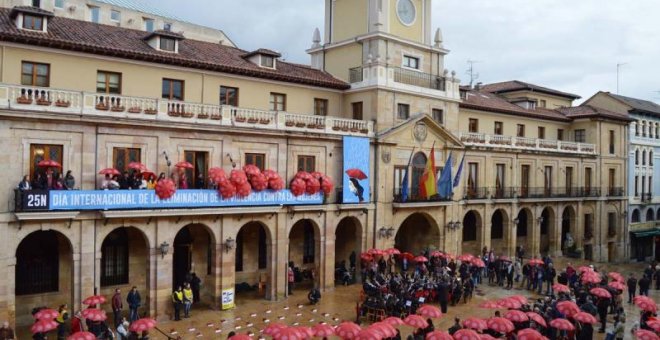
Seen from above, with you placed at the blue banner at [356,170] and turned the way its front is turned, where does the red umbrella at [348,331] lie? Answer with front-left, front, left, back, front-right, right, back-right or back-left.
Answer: front

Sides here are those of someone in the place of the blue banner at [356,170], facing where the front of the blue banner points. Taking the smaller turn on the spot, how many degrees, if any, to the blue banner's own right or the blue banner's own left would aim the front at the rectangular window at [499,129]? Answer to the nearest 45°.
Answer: approximately 135° to the blue banner's own left

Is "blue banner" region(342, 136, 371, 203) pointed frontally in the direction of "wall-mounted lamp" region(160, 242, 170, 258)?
no

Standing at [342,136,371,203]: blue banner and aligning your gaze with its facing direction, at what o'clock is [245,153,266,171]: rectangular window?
The rectangular window is roughly at 2 o'clock from the blue banner.

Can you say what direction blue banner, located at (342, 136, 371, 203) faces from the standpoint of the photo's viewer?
facing the viewer

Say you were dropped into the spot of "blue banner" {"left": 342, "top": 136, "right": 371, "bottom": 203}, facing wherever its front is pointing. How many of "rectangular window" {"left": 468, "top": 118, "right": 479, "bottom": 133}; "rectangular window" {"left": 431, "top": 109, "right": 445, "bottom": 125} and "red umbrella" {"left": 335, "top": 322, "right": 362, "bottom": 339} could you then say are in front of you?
1

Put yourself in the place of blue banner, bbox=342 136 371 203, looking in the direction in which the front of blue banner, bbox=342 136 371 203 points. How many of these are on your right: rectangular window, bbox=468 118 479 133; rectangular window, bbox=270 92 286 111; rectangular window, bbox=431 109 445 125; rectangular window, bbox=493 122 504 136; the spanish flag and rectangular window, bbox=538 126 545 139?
1

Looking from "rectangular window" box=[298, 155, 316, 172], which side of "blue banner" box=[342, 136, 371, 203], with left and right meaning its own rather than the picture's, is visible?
right

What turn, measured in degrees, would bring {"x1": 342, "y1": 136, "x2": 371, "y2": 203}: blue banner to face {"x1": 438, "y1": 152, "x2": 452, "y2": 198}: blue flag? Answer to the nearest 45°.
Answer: approximately 135° to its left

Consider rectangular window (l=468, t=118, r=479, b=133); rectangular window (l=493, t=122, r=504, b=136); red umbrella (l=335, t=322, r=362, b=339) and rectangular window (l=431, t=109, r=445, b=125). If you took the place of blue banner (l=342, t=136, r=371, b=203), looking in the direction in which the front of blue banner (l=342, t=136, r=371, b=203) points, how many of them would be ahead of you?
1

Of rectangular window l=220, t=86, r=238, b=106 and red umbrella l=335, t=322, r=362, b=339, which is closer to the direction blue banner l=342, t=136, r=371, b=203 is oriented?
the red umbrella

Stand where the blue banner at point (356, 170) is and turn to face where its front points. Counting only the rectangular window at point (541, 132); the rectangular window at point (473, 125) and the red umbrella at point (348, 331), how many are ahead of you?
1

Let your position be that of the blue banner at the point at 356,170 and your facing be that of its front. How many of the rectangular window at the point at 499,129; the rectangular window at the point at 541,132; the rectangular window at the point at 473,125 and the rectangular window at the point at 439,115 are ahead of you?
0

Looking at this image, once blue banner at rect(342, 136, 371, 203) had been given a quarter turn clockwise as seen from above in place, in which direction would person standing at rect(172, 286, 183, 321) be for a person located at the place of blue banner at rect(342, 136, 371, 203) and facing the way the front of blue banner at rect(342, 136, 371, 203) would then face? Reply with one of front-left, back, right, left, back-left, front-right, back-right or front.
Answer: front-left

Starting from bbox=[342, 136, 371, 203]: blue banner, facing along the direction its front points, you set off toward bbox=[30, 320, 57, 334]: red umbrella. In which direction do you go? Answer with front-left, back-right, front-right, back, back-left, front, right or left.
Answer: front-right

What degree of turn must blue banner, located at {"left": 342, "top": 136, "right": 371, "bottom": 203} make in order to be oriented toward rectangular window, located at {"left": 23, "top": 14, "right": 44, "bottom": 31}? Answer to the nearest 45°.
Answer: approximately 45° to its right

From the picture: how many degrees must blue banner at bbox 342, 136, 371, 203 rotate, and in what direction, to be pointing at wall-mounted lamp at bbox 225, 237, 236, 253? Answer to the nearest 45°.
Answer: approximately 45° to its right

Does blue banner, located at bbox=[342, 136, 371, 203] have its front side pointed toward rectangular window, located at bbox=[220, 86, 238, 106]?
no
